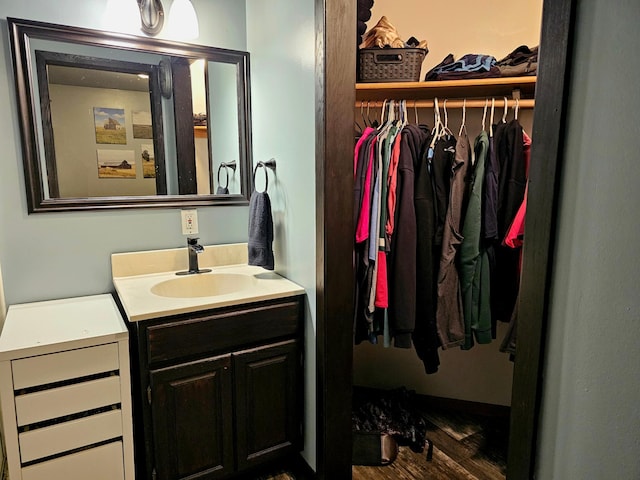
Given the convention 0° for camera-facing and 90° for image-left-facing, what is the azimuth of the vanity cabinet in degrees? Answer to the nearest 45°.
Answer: approximately 315°

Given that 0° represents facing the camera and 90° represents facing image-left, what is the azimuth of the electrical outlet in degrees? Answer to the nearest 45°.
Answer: approximately 0°

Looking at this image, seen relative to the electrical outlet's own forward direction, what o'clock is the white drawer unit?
The white drawer unit is roughly at 1 o'clock from the electrical outlet.

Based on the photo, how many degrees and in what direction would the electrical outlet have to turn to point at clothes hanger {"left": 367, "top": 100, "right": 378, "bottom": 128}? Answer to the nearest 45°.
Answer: approximately 90° to its left

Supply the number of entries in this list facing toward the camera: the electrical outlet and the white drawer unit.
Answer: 2

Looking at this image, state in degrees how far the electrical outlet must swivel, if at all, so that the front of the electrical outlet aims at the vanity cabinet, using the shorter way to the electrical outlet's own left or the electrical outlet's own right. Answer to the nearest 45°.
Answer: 0° — it already faces it

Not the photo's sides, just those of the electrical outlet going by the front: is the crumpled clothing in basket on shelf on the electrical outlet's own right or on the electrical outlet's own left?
on the electrical outlet's own left

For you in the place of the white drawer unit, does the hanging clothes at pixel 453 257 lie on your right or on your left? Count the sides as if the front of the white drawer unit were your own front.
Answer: on your left
